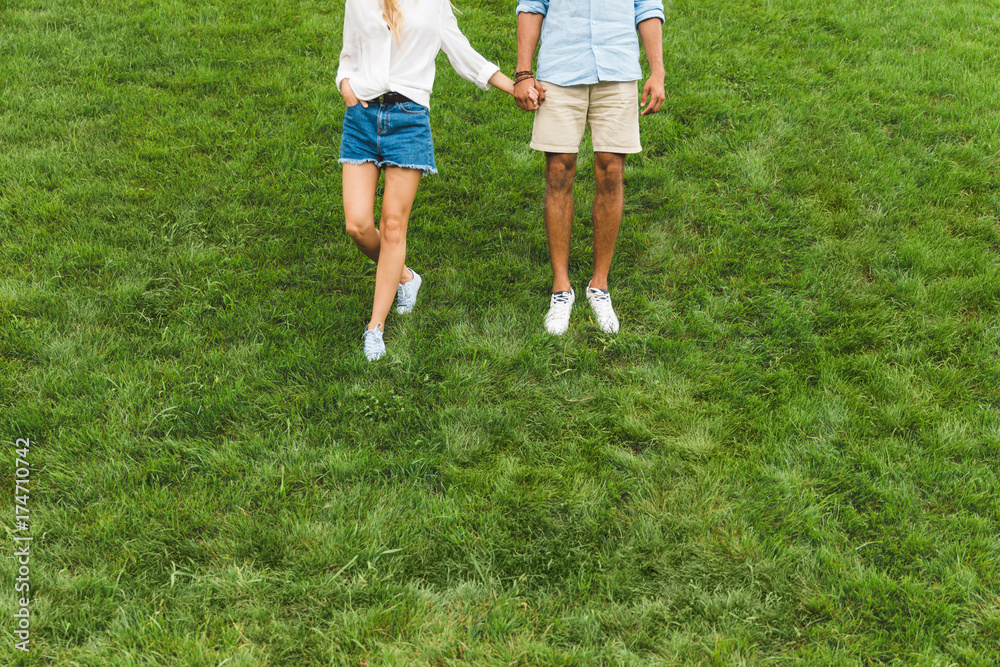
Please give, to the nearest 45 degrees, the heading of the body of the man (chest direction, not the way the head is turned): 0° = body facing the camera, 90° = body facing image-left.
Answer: approximately 0°

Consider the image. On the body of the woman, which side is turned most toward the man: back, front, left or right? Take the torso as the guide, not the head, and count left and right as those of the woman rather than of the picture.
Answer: left

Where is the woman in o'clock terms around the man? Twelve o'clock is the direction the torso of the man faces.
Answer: The woman is roughly at 2 o'clock from the man.

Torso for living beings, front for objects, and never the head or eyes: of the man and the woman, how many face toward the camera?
2

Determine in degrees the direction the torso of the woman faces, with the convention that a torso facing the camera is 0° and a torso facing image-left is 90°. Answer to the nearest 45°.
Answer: approximately 0°
